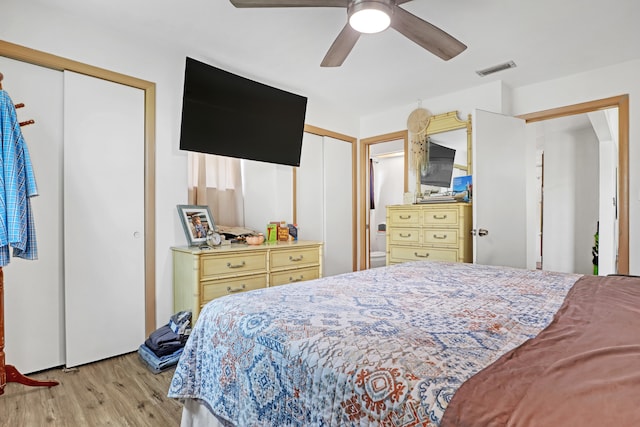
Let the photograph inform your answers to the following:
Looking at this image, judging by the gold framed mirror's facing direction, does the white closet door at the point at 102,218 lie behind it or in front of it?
in front

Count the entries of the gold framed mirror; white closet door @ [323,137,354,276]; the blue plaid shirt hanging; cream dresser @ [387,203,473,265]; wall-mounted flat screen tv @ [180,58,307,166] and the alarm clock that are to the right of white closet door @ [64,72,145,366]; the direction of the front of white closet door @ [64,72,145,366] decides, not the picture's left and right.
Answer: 1

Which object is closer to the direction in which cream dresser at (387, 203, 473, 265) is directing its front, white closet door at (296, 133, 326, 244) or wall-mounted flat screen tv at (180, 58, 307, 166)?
the wall-mounted flat screen tv

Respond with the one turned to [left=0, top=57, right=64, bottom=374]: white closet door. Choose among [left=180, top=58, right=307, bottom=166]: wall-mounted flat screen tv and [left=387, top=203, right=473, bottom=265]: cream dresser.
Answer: the cream dresser

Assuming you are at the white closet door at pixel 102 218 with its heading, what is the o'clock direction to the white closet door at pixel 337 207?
the white closet door at pixel 337 207 is roughly at 10 o'clock from the white closet door at pixel 102 218.

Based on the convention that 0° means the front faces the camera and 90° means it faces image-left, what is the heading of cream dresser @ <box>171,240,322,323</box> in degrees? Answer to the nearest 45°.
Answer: approximately 315°

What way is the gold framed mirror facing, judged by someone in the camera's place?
facing the viewer and to the left of the viewer

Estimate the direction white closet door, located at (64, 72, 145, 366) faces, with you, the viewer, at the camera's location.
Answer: facing the viewer and to the right of the viewer

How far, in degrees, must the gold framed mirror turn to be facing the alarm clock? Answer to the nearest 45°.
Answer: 0° — it already faces it

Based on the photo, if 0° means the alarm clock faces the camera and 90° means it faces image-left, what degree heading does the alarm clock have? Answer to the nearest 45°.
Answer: approximately 315°

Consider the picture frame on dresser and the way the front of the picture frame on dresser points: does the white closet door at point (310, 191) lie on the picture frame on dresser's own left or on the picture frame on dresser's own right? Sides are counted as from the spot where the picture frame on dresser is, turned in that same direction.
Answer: on the picture frame on dresser's own left

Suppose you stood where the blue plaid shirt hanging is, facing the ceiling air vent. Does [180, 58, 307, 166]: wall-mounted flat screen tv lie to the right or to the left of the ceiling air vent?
left

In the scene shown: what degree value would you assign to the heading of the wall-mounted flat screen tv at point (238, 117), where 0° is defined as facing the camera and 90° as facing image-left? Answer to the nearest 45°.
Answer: approximately 315°
